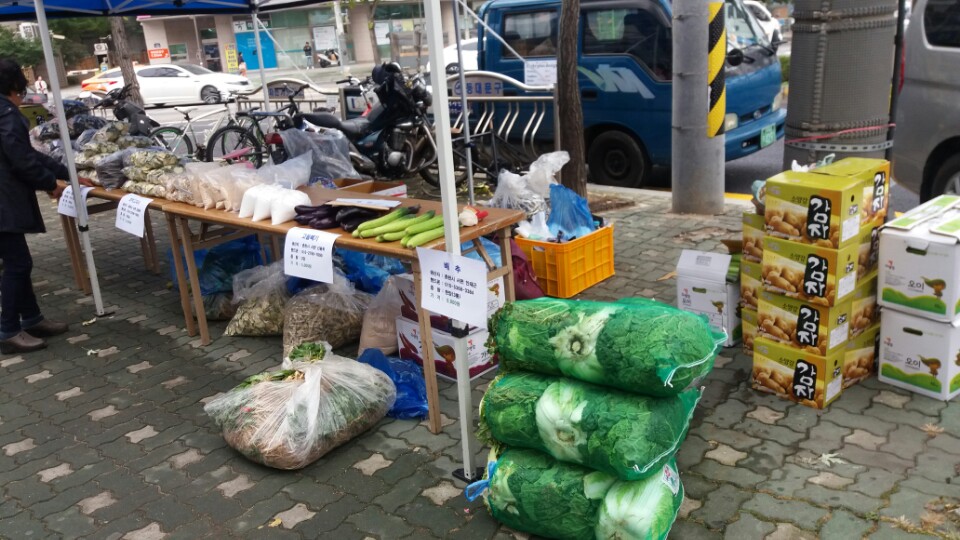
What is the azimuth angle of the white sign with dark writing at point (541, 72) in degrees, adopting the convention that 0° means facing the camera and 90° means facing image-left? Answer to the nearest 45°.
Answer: approximately 0°

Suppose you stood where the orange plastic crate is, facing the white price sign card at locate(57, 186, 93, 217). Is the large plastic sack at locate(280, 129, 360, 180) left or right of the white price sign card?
right

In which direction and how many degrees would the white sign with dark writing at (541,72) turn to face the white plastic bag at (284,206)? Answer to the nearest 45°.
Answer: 0° — it already faces it

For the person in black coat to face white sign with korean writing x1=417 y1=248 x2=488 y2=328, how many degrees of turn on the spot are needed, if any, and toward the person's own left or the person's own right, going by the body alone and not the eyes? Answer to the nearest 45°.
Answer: approximately 45° to the person's own right

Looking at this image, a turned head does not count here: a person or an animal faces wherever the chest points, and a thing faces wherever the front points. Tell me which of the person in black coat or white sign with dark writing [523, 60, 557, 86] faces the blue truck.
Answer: the person in black coat

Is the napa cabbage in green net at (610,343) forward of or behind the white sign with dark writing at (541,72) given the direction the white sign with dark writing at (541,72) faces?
forward

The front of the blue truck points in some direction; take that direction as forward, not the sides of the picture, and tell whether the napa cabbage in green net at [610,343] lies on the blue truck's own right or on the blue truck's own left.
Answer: on the blue truck's own right

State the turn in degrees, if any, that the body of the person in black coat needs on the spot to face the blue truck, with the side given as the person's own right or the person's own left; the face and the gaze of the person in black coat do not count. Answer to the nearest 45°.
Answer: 0° — they already face it

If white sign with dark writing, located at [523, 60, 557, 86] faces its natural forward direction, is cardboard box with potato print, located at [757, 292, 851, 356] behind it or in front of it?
in front

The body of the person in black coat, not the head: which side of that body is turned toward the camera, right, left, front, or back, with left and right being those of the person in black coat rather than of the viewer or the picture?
right

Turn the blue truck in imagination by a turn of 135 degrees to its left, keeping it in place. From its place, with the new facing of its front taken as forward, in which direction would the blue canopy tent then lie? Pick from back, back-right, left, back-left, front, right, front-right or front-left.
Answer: back-left
